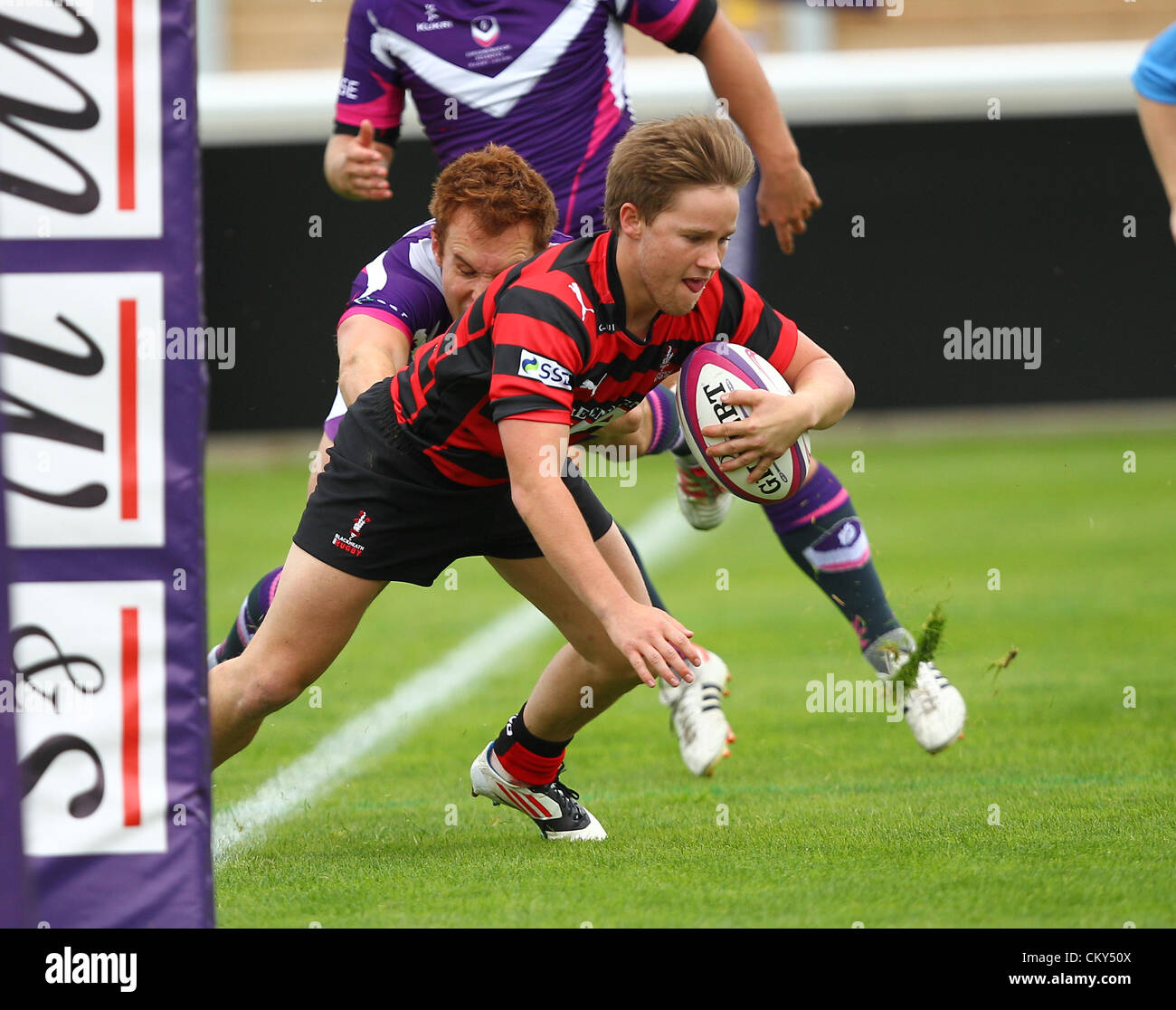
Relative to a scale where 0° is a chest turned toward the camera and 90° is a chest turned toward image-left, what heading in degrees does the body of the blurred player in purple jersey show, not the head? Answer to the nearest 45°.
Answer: approximately 0°

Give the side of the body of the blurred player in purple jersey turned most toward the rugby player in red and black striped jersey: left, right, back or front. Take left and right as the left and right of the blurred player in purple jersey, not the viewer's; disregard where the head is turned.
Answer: front

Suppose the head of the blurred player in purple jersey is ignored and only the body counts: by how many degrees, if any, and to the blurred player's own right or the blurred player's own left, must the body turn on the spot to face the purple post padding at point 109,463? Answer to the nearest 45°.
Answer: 0° — they already face it
